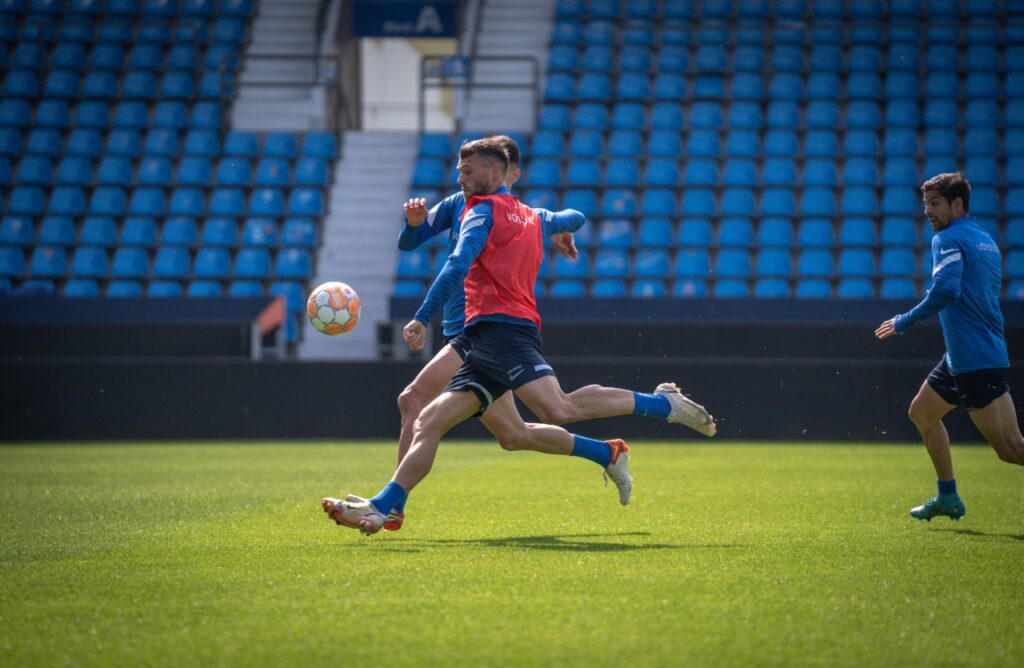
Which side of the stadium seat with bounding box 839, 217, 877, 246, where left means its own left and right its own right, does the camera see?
front

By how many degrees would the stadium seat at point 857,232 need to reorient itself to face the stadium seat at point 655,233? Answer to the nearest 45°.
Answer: approximately 90° to its right

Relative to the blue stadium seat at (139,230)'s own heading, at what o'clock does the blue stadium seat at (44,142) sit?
the blue stadium seat at (44,142) is roughly at 5 o'clock from the blue stadium seat at (139,230).

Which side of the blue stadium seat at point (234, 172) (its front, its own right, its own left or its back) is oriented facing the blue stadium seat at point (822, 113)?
left

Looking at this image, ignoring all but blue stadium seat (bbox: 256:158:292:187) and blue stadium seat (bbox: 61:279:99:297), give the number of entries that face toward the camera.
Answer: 2

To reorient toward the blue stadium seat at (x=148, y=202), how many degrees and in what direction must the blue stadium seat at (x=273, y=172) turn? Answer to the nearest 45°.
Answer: approximately 90° to its right

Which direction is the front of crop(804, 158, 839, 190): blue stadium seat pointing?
toward the camera

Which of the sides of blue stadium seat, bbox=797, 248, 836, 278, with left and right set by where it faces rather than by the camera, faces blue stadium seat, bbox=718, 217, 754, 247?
right

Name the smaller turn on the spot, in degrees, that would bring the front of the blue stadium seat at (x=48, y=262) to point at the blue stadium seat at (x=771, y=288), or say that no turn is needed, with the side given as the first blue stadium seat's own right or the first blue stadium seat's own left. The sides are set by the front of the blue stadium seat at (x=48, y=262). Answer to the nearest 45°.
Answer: approximately 45° to the first blue stadium seat's own left

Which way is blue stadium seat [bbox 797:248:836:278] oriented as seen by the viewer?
toward the camera

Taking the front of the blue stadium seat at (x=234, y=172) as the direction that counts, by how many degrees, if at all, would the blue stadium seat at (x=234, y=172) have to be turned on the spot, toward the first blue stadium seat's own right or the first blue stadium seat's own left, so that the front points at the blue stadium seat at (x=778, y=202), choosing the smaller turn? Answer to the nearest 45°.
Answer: approximately 90° to the first blue stadium seat's own left

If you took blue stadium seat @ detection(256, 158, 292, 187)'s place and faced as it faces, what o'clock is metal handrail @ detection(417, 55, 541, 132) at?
The metal handrail is roughly at 9 o'clock from the blue stadium seat.
